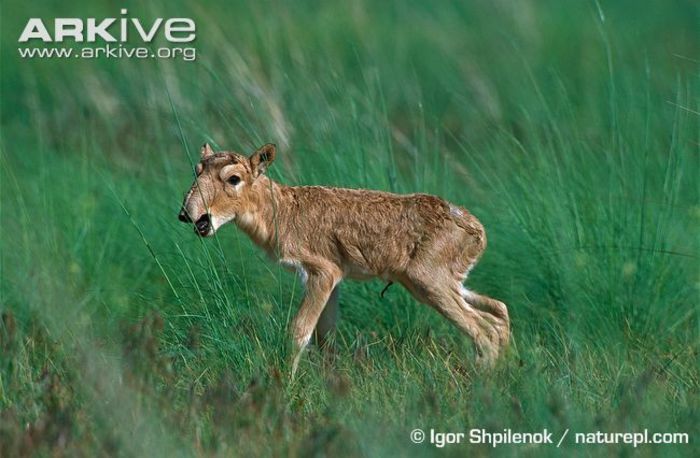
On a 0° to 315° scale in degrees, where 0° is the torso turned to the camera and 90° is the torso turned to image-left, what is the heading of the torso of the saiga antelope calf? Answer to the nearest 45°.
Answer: approximately 90°
